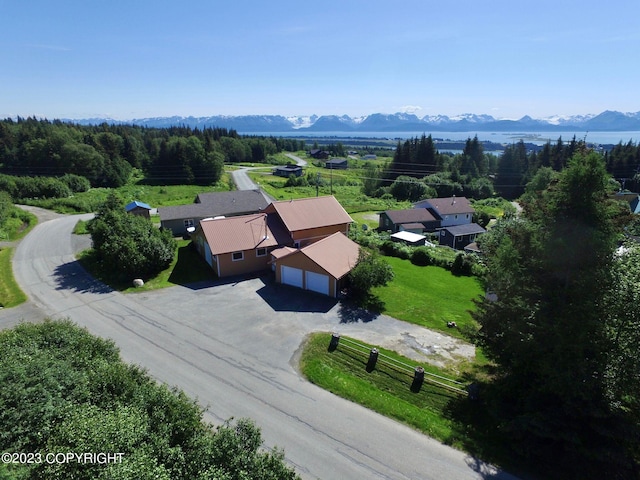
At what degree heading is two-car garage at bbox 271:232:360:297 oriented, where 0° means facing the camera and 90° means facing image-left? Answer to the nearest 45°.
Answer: approximately 45°

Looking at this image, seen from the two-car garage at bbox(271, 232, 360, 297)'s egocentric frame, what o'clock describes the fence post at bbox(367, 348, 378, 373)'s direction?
The fence post is roughly at 10 o'clock from the two-car garage.

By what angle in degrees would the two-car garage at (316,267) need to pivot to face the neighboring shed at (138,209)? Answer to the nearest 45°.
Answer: approximately 90° to its right

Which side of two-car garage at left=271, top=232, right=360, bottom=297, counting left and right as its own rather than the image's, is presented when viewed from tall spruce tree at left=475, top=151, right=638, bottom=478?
left

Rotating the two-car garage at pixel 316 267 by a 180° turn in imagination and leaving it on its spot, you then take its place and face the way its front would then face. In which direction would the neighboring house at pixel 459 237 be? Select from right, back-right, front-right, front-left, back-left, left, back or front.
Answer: front

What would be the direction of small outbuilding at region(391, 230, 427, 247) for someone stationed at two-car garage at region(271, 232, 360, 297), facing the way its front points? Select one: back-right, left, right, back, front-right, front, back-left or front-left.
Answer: back

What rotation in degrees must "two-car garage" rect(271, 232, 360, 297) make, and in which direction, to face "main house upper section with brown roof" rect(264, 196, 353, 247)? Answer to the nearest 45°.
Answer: approximately 135° to its right

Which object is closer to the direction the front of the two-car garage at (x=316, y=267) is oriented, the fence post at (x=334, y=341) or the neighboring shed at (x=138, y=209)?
the fence post

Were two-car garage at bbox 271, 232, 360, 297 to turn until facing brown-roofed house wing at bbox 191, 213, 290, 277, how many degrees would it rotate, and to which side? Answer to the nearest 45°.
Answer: approximately 90° to its right

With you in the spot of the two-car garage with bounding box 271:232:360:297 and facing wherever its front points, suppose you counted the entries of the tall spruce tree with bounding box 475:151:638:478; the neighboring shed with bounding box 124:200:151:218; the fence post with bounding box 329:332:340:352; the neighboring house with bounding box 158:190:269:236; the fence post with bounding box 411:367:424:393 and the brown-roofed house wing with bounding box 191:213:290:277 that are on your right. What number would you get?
3

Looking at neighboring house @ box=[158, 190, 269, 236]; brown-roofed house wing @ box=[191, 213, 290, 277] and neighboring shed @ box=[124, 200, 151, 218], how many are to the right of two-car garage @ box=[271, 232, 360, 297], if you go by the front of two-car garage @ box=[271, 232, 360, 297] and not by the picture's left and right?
3
